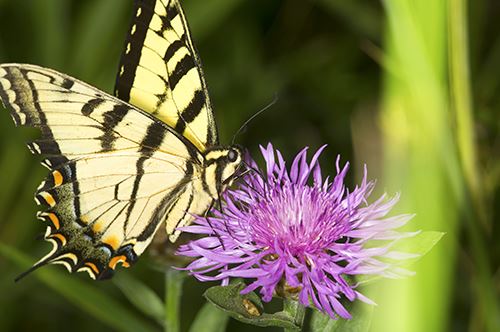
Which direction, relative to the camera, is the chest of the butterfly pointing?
to the viewer's right
